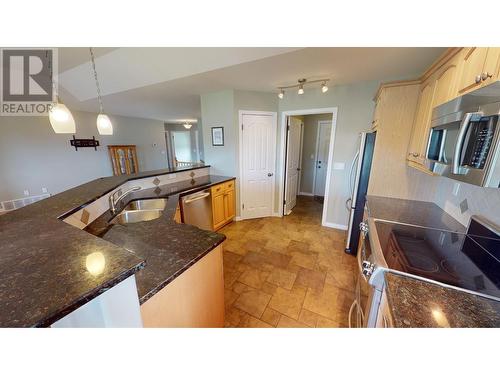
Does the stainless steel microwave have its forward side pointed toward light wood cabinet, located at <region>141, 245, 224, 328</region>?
yes

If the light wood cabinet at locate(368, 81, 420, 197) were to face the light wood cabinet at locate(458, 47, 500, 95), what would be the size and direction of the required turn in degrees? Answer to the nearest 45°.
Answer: approximately 90° to its left

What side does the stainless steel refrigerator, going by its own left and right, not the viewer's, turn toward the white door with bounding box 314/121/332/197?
right

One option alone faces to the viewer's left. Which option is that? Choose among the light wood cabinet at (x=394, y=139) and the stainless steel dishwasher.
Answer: the light wood cabinet

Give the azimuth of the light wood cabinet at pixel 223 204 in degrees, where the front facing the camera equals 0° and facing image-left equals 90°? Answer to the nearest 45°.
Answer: approximately 315°

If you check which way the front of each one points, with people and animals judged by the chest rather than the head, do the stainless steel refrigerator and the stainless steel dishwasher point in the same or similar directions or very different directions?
very different directions

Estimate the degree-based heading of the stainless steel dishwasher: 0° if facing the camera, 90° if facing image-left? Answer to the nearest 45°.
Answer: approximately 315°

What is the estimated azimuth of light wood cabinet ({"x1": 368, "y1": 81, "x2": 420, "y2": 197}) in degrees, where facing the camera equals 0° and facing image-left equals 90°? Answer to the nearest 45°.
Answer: approximately 90°

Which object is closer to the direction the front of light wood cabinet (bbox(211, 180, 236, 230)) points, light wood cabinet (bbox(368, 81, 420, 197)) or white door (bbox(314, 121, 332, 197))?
the light wood cabinet

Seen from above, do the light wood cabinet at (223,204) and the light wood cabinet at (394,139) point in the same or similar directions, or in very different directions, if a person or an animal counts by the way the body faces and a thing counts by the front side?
very different directions

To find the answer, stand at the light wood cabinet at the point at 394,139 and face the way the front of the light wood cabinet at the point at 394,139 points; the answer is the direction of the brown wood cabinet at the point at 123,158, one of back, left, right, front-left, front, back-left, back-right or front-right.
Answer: front

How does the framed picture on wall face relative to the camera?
toward the camera

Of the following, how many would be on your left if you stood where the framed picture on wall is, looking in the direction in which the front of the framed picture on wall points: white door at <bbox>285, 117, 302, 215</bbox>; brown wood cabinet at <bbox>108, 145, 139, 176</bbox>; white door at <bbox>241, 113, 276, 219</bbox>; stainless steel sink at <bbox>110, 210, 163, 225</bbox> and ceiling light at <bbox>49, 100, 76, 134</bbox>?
2

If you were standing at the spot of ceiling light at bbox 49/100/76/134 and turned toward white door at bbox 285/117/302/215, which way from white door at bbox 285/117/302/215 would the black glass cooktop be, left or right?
right

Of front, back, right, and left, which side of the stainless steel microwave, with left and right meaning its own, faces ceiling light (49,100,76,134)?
front

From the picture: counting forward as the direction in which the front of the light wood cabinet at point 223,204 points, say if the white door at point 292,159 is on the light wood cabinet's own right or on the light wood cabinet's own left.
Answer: on the light wood cabinet's own left

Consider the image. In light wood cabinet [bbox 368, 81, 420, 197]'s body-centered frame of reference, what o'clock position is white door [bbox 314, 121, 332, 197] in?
The white door is roughly at 2 o'clock from the light wood cabinet.

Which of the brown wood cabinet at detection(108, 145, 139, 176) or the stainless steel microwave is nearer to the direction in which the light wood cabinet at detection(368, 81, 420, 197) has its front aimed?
the brown wood cabinet
